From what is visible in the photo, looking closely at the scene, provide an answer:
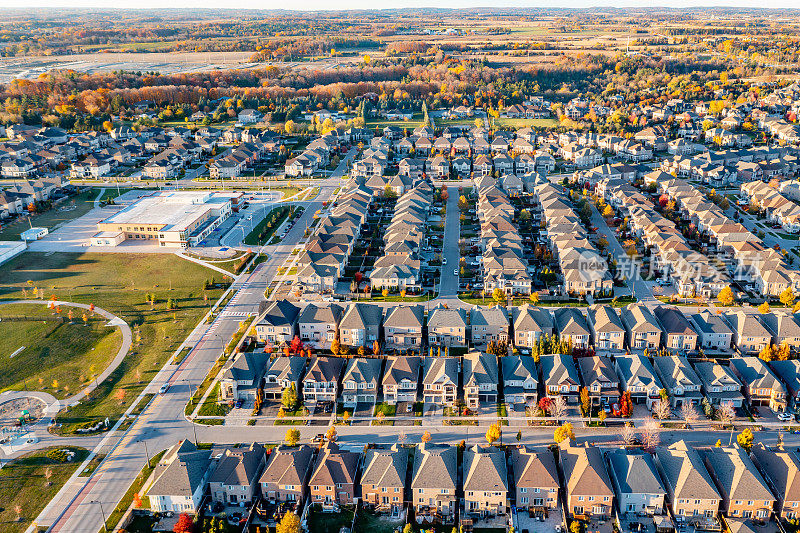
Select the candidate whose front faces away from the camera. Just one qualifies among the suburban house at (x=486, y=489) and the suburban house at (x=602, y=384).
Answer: the suburban house at (x=486, y=489)

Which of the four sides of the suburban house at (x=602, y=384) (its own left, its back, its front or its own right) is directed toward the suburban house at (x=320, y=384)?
right

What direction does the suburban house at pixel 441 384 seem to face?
toward the camera

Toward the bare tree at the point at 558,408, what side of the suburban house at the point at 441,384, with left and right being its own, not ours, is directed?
left

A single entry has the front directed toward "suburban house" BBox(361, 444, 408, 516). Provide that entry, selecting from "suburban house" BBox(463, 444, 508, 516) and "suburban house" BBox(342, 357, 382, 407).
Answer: "suburban house" BBox(342, 357, 382, 407)

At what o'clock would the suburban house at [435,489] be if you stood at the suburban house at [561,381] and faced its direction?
the suburban house at [435,489] is roughly at 1 o'clock from the suburban house at [561,381].

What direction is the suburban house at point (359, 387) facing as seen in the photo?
toward the camera

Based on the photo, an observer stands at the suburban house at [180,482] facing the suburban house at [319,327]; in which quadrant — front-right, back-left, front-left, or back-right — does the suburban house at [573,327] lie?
front-right

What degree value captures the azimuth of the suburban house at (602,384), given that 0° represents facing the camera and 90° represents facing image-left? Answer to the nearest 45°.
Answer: approximately 0°

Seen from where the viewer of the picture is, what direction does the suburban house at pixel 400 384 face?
facing the viewer

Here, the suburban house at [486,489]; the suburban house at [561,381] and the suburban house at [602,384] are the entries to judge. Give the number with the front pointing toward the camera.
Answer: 2

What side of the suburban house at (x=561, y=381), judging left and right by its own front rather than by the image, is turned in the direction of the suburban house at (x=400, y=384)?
right

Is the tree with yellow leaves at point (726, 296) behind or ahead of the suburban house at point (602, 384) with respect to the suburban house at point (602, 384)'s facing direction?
behind
